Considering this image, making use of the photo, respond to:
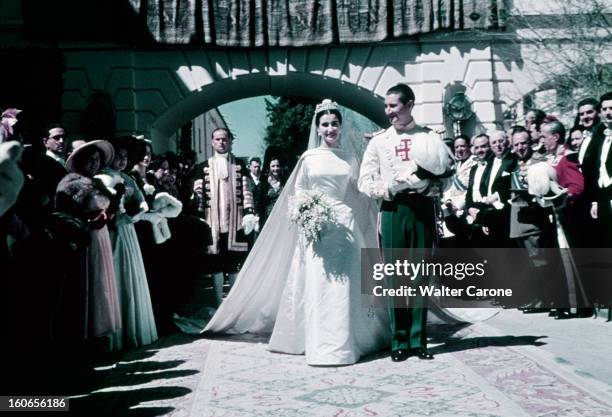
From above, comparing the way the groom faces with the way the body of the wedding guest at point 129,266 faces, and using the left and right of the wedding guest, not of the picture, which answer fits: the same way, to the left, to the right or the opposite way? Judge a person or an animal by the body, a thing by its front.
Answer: to the right

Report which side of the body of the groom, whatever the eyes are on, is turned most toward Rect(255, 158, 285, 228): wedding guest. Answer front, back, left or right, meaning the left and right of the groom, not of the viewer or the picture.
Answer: back

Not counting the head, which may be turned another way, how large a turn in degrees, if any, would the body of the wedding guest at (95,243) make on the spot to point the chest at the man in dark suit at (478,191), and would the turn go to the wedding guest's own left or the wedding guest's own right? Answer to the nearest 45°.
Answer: approximately 45° to the wedding guest's own left

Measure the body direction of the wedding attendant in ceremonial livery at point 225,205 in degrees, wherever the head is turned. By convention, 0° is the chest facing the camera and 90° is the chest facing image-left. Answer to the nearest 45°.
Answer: approximately 0°

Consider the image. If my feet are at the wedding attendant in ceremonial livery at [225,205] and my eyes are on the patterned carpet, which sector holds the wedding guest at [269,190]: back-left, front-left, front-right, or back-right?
back-left

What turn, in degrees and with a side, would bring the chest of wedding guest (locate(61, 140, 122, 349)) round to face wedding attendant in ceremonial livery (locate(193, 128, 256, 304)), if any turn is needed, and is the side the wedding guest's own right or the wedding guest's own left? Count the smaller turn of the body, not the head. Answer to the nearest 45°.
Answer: approximately 90° to the wedding guest's own left

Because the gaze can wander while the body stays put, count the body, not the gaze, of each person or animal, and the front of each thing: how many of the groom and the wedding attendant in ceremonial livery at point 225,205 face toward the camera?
2

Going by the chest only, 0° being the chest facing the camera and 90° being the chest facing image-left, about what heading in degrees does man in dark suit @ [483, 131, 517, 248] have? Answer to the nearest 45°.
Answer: approximately 45°

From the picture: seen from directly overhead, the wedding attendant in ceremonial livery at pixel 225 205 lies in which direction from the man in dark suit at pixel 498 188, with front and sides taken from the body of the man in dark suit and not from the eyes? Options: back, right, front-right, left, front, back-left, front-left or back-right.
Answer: front-right

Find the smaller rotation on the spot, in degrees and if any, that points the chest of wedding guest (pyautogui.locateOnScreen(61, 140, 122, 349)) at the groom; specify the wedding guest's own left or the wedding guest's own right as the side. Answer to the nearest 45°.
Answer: approximately 45° to the wedding guest's own left

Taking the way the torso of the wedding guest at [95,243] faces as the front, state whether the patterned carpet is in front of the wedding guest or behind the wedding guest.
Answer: in front

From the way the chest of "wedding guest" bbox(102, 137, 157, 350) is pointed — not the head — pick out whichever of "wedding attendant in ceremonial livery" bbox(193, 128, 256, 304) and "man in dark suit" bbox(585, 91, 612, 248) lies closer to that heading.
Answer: the man in dark suit

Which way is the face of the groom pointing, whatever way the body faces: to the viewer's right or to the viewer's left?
to the viewer's left

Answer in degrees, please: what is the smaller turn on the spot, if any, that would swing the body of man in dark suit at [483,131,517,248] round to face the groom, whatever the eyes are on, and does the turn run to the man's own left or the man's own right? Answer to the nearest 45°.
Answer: approximately 45° to the man's own left
